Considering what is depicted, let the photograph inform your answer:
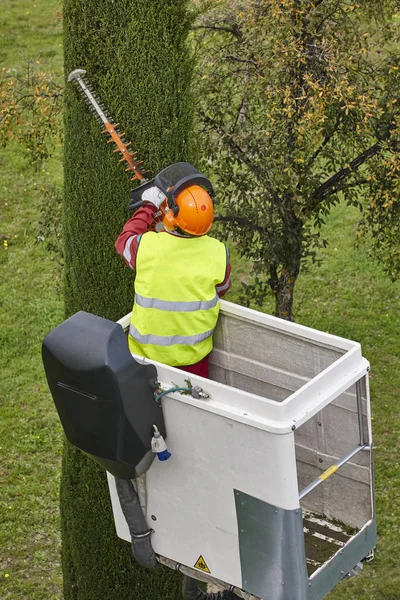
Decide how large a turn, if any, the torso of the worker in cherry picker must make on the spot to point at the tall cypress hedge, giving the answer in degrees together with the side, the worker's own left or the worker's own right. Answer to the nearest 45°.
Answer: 0° — they already face it

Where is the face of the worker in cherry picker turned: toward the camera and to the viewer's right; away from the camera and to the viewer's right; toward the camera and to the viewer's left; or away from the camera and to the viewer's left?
away from the camera and to the viewer's left

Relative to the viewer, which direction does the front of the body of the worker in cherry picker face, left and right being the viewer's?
facing away from the viewer
